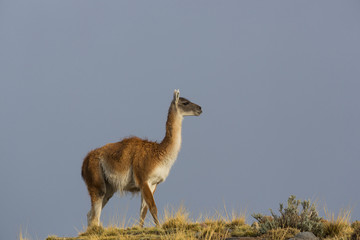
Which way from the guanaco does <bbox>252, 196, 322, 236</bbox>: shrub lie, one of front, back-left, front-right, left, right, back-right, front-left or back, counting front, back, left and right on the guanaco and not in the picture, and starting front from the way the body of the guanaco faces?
front-right

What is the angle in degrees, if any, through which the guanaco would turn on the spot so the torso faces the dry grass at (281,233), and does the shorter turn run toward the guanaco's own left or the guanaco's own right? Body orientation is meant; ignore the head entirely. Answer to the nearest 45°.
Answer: approximately 45° to the guanaco's own right

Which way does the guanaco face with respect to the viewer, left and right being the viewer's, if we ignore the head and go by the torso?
facing to the right of the viewer
